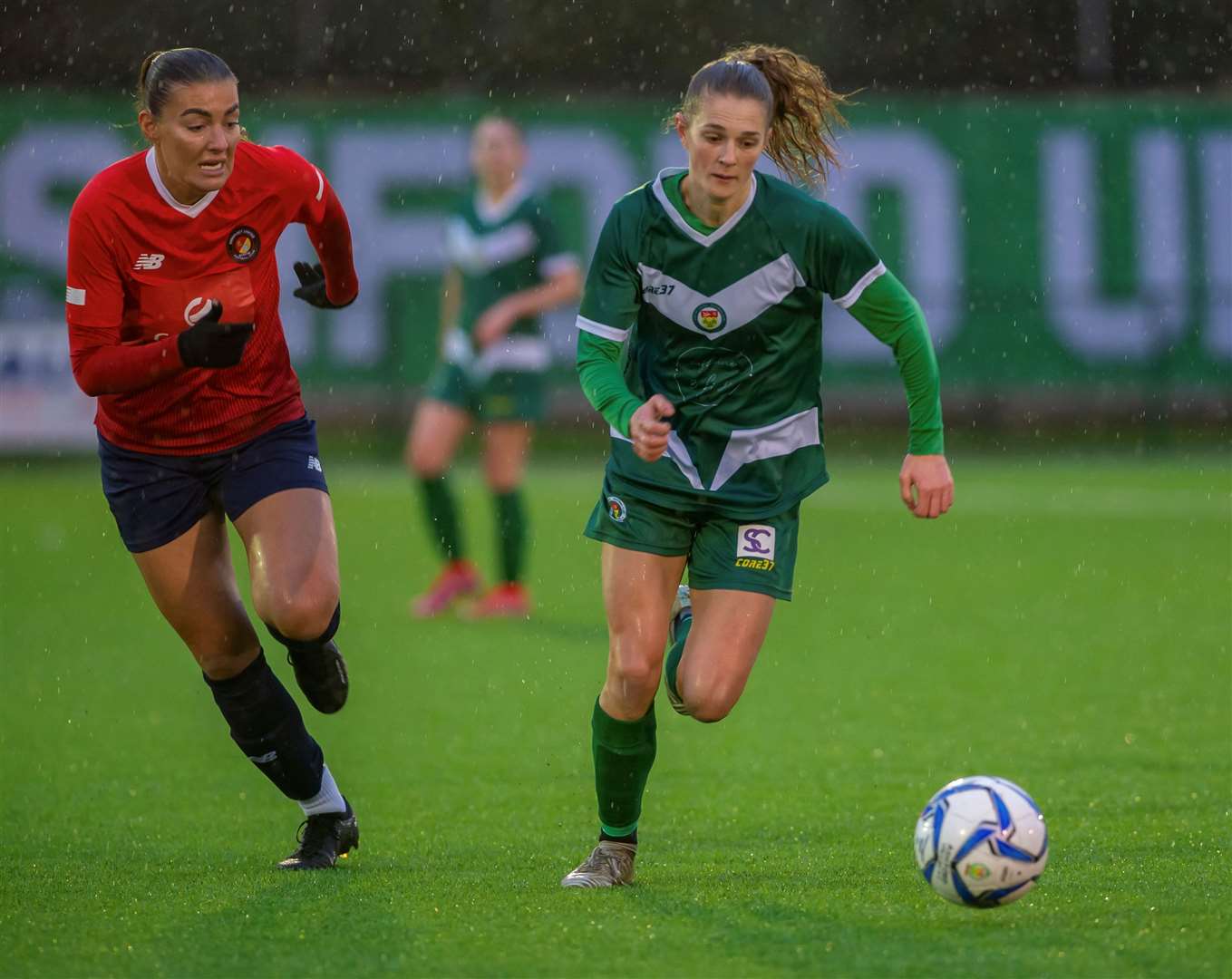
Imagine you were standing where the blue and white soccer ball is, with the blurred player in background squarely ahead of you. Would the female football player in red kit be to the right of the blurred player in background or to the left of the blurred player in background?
left

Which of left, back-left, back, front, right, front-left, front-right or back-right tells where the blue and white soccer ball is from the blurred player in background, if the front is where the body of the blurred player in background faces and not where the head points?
front-left

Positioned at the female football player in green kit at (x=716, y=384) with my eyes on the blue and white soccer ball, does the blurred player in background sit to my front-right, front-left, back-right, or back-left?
back-left

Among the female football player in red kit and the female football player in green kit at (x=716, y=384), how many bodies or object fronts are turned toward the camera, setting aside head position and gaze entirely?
2

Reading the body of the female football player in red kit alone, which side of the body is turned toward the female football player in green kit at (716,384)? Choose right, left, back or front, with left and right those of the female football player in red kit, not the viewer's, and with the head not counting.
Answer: left

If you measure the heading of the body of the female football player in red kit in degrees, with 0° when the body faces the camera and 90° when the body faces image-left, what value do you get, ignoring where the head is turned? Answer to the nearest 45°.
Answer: approximately 0°

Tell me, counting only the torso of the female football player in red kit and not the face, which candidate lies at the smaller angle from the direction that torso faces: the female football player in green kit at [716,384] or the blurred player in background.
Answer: the female football player in green kit

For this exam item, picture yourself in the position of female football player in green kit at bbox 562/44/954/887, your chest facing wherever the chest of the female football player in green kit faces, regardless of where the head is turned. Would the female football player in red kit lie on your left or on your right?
on your right

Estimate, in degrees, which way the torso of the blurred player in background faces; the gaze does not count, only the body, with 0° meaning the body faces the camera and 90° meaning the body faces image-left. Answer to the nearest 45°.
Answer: approximately 45°

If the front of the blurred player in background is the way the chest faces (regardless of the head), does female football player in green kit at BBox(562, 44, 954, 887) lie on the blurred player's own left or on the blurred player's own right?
on the blurred player's own left
